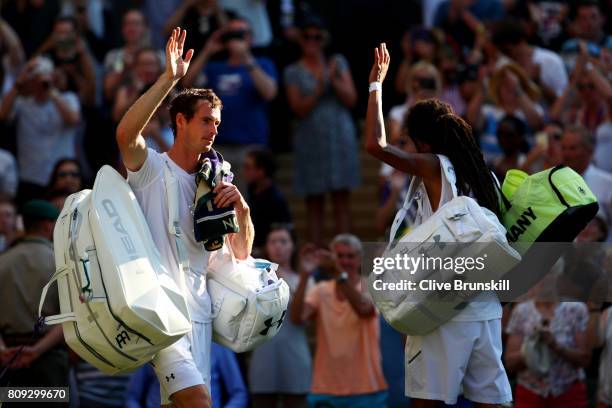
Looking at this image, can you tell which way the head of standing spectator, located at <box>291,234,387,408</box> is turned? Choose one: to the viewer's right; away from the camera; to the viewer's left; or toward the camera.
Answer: toward the camera

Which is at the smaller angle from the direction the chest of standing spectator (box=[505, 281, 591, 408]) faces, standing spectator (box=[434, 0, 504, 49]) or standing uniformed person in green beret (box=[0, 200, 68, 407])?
the standing uniformed person in green beret

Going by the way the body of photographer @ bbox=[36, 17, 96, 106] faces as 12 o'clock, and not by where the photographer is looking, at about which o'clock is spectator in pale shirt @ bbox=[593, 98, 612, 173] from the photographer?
The spectator in pale shirt is roughly at 10 o'clock from the photographer.

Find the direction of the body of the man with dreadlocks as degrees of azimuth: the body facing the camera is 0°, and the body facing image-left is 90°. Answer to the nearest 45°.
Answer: approximately 135°

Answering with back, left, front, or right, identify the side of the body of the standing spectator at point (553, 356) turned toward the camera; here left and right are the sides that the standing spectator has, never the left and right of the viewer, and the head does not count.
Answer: front

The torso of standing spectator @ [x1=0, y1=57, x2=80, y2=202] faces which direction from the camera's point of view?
toward the camera

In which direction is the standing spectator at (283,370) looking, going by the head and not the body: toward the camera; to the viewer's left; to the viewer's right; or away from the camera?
toward the camera

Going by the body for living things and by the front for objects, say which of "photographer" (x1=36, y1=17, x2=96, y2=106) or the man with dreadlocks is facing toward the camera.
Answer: the photographer

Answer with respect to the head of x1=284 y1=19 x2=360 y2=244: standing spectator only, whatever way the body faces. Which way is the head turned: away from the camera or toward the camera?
toward the camera

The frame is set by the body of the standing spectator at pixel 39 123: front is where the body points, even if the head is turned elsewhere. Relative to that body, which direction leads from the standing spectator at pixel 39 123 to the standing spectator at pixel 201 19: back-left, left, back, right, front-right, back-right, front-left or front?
left

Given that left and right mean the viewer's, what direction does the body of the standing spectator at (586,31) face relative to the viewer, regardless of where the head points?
facing the viewer

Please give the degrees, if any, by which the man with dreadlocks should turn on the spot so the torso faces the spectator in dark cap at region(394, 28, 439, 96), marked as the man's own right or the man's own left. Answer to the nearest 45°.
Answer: approximately 45° to the man's own right

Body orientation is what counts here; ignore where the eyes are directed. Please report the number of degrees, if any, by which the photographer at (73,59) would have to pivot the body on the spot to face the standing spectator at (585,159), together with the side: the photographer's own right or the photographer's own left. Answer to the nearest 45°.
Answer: approximately 45° to the photographer's own left

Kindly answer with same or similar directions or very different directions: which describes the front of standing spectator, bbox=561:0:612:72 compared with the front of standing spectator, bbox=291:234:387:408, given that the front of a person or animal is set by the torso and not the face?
same or similar directions
